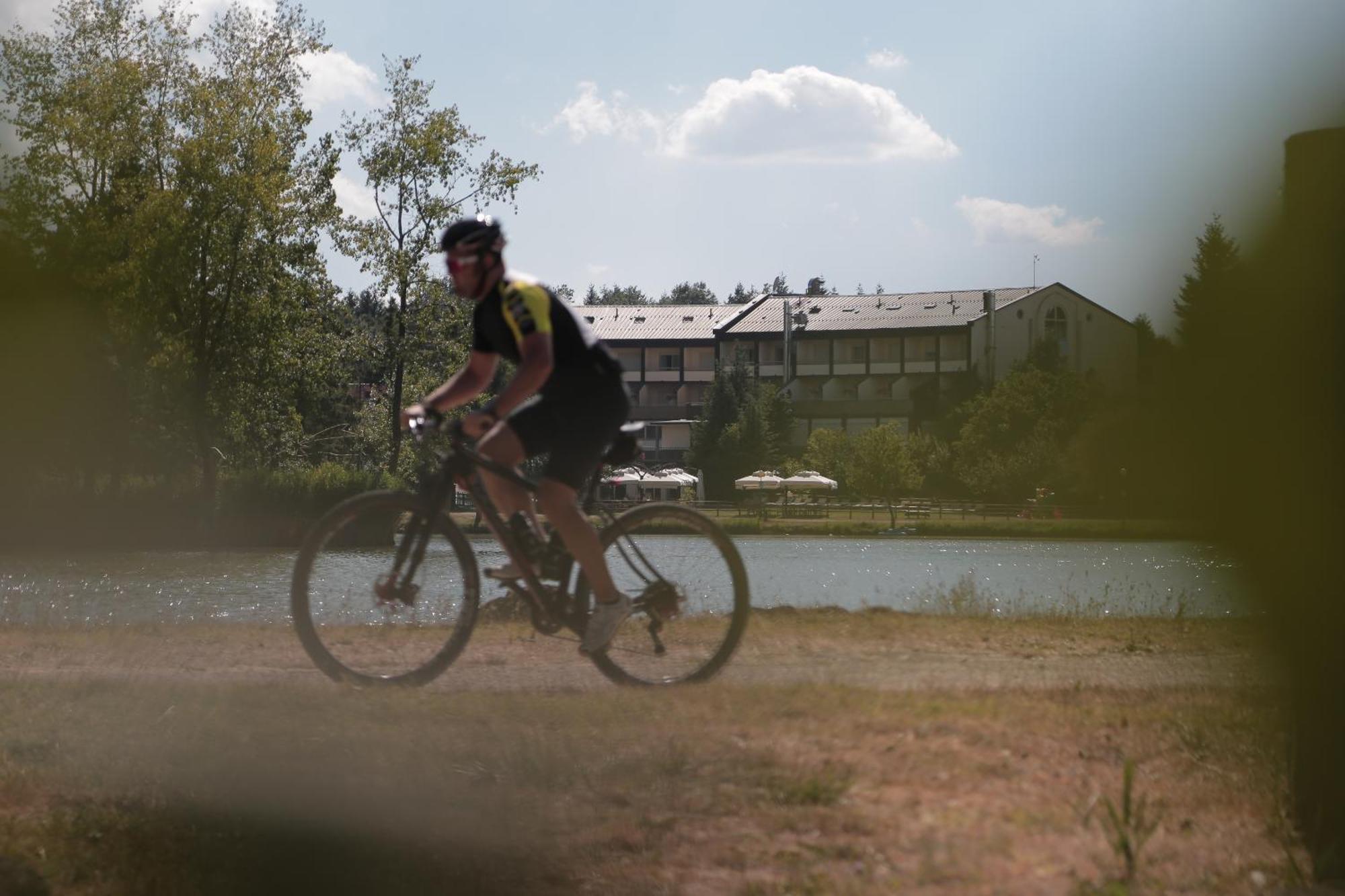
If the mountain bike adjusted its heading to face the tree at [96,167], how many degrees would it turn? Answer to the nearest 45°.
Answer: approximately 90° to its right

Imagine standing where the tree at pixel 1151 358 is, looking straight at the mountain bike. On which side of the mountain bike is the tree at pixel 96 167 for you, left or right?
right

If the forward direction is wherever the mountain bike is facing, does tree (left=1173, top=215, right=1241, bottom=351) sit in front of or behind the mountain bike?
behind

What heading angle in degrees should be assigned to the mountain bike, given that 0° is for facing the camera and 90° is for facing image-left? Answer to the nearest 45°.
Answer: approximately 90°
